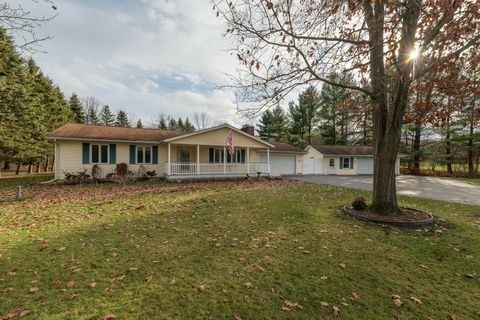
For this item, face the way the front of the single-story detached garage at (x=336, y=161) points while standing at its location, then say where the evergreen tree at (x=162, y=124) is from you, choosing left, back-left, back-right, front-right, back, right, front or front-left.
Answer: right

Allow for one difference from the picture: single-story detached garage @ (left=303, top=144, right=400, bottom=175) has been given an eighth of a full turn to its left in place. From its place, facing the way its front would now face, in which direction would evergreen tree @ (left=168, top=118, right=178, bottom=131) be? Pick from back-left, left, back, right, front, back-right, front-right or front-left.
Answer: back-right

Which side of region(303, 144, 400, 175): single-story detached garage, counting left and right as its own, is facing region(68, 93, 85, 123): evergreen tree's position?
right

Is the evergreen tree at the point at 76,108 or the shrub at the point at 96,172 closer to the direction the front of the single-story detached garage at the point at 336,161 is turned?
the shrub

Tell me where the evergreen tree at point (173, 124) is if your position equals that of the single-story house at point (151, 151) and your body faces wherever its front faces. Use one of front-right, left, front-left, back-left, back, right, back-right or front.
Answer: back

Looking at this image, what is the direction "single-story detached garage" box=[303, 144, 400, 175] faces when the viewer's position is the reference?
facing the viewer

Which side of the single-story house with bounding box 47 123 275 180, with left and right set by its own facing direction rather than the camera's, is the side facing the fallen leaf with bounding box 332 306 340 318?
front

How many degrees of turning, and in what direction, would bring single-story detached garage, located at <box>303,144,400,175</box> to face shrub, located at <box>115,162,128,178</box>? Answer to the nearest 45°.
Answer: approximately 45° to its right

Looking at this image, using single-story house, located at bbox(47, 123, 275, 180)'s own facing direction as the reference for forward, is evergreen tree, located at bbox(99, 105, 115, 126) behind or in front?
behind

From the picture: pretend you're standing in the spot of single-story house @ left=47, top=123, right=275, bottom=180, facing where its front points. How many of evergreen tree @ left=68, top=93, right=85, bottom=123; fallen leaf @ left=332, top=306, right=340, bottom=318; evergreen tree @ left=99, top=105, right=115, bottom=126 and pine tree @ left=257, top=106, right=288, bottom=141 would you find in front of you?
1

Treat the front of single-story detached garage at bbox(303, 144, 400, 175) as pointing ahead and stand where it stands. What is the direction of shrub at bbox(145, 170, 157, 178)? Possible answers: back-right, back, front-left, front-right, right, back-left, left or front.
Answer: front-right

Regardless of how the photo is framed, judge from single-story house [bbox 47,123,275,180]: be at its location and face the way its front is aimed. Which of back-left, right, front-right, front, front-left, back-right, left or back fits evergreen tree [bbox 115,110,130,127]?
back

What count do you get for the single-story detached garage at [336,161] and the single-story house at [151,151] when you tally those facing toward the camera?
2

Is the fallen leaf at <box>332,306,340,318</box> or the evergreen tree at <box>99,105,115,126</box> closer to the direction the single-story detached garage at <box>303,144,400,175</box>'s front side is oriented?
the fallen leaf

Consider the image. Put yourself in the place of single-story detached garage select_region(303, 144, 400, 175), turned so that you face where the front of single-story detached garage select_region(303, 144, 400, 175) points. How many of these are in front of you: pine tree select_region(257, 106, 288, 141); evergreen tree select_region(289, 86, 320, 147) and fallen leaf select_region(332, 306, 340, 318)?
1

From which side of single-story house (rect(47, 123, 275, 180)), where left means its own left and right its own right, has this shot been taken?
front
